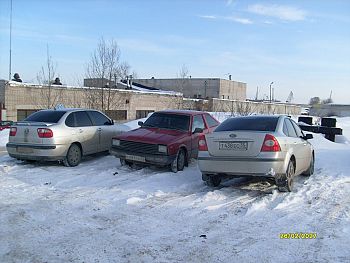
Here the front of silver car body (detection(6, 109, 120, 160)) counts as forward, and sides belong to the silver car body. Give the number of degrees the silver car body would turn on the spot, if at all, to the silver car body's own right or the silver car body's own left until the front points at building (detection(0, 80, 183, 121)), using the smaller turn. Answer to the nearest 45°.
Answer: approximately 45° to the silver car body's own left

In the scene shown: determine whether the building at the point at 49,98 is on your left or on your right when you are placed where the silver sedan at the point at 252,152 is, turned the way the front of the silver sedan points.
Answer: on your left

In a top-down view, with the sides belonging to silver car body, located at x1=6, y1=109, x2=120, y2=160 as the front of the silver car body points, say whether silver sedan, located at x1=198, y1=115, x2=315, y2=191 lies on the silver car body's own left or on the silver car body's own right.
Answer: on the silver car body's own right

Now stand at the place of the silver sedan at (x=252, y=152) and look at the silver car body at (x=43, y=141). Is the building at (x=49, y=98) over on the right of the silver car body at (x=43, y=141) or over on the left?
right

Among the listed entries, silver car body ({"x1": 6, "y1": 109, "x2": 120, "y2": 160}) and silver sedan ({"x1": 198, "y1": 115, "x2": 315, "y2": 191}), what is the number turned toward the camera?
0

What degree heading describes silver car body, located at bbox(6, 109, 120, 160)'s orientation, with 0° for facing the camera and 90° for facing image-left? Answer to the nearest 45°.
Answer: approximately 225°

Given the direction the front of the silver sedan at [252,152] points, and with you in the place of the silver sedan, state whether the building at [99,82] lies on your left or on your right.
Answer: on your left

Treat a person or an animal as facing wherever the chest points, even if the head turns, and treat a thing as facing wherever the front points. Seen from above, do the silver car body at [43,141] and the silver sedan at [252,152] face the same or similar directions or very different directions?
same or similar directions

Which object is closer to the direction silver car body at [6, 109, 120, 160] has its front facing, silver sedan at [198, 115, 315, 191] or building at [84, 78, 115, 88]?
the building

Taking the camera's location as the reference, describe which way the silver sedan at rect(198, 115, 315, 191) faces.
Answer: facing away from the viewer and to the right of the viewer
